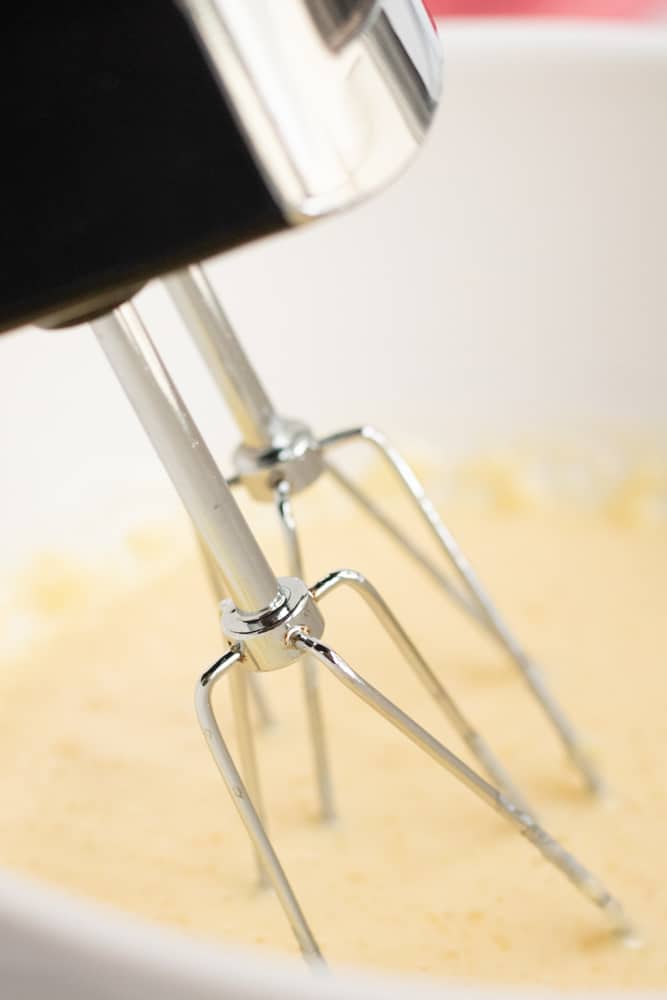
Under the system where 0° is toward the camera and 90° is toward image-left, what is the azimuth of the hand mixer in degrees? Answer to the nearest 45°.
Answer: approximately 270°
